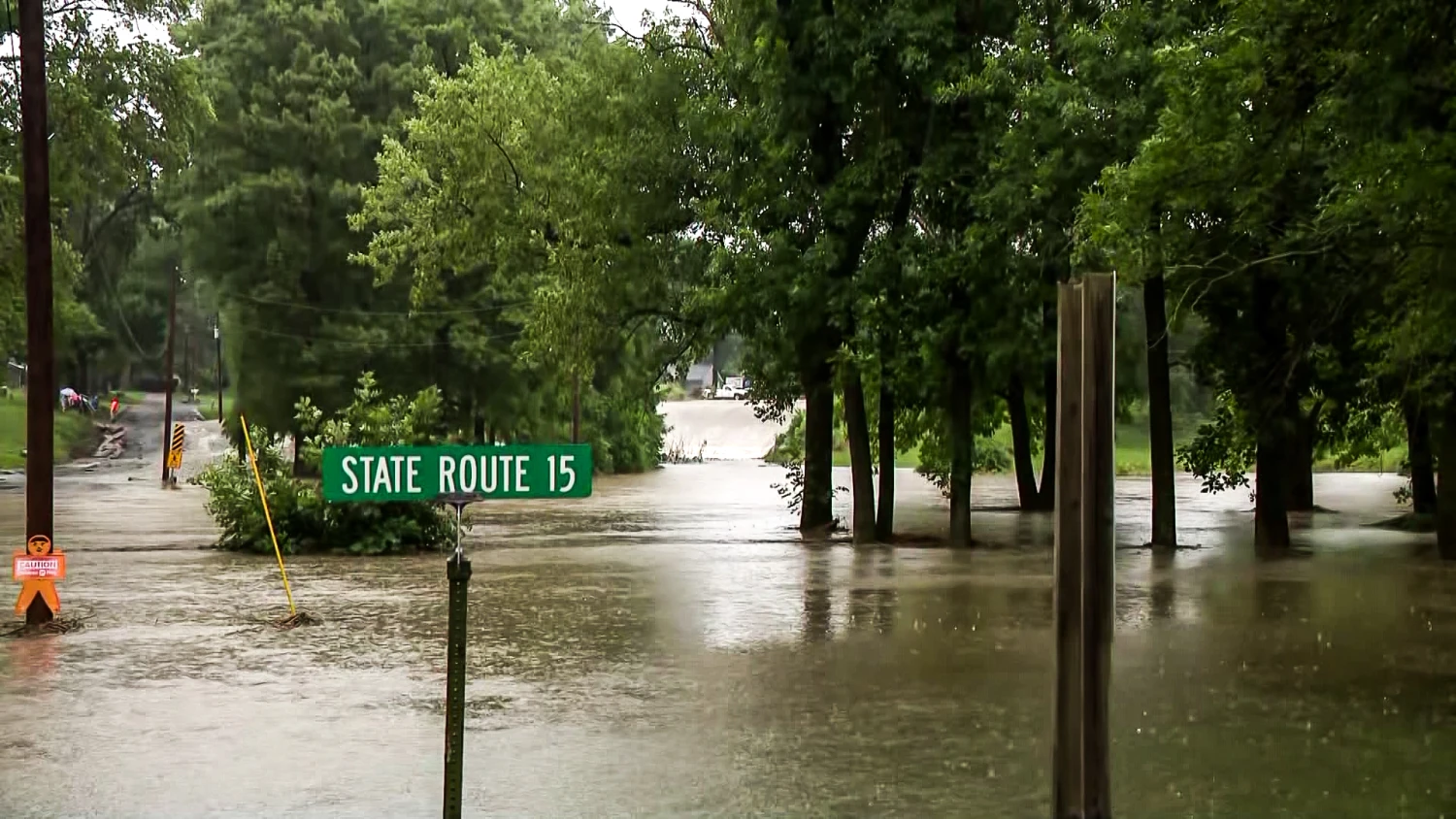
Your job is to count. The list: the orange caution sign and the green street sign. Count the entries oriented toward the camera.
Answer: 2

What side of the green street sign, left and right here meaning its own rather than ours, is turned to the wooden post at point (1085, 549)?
left

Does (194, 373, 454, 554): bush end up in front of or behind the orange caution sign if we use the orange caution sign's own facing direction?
behind

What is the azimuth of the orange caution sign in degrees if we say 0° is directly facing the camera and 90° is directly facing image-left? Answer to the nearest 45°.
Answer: approximately 0°

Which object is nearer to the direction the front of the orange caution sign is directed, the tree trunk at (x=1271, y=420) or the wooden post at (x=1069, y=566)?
the wooden post

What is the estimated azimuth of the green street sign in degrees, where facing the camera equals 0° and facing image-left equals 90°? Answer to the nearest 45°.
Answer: approximately 0°

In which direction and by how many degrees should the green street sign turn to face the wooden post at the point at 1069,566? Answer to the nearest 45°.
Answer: approximately 90° to its left

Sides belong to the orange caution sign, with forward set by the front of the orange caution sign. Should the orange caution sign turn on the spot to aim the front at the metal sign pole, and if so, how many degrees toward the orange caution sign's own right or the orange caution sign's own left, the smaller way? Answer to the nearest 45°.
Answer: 0° — it already faces it
